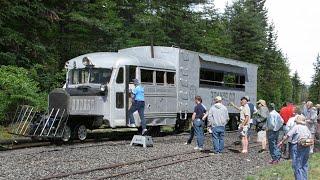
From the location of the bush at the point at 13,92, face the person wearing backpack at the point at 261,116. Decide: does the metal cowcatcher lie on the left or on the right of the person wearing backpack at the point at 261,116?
right

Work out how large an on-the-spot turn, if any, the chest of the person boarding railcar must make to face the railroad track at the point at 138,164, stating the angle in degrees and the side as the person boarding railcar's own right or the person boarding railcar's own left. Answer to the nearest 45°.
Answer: approximately 135° to the person boarding railcar's own left

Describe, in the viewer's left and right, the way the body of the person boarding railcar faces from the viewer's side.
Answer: facing away from the viewer and to the left of the viewer

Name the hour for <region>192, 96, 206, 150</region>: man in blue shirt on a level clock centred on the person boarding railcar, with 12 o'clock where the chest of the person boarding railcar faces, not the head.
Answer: The man in blue shirt is roughly at 5 o'clock from the person boarding railcar.

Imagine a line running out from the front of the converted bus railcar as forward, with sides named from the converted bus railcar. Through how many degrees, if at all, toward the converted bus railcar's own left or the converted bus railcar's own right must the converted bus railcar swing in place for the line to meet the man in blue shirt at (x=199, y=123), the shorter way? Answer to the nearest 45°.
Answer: approximately 90° to the converted bus railcar's own left
